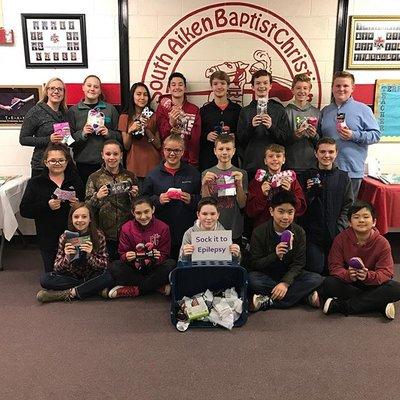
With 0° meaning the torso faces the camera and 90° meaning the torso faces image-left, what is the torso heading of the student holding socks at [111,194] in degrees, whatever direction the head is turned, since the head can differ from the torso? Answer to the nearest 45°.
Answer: approximately 0°

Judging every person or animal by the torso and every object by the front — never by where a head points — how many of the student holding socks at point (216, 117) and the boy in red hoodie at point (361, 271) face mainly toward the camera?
2

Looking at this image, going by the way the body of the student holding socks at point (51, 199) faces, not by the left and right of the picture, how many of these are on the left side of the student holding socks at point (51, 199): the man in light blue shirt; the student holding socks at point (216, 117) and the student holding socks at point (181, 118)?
3

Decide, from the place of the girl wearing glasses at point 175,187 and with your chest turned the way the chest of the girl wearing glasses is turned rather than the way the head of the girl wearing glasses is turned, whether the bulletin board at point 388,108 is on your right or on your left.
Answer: on your left

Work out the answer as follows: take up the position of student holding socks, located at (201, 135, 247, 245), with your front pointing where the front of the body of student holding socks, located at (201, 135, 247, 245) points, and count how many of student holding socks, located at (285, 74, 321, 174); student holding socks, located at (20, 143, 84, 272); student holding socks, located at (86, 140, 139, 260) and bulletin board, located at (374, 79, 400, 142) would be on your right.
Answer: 2

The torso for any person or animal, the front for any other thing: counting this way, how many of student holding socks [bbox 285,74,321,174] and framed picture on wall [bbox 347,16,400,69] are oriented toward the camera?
2
